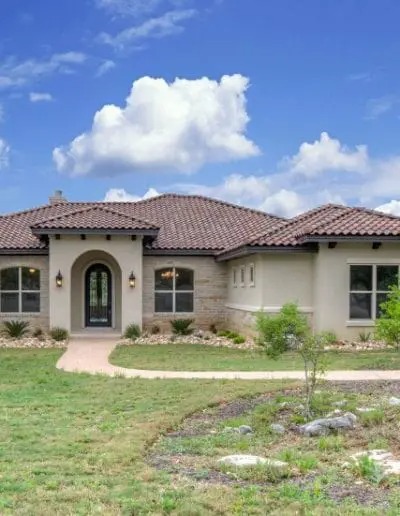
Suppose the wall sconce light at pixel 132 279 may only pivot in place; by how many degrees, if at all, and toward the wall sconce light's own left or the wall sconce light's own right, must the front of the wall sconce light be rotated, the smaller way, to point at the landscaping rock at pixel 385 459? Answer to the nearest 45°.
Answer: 0° — it already faces it

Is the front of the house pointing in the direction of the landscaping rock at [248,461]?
yes

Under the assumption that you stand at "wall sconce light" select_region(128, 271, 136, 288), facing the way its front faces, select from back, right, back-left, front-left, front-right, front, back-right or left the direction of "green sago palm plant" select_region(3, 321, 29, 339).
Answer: right

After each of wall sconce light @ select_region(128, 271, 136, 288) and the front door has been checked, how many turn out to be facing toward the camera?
2

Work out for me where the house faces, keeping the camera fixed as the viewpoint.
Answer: facing the viewer

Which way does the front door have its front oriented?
toward the camera

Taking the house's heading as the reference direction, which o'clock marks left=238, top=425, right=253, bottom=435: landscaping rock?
The landscaping rock is roughly at 12 o'clock from the house.

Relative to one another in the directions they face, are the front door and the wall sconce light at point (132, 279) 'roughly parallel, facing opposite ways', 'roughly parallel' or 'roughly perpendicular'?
roughly parallel
